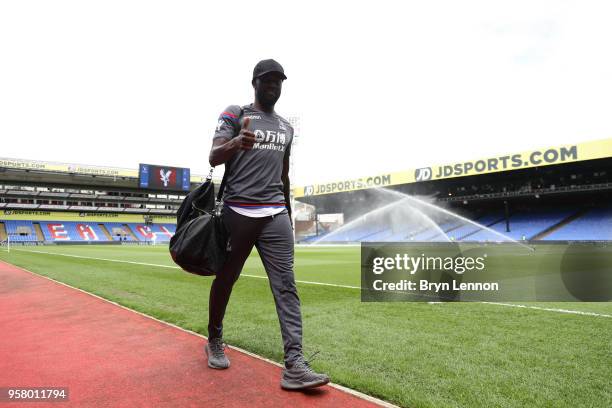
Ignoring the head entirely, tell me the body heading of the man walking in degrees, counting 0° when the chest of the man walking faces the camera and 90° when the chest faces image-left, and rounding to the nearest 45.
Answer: approximately 315°

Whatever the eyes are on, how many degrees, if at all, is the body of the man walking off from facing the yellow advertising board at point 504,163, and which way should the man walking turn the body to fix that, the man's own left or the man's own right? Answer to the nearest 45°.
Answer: approximately 90° to the man's own left

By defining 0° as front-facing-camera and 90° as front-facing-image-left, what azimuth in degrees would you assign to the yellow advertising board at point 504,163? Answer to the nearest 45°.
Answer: approximately 45°

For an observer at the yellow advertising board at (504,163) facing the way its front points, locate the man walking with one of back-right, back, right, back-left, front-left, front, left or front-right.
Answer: front-left
